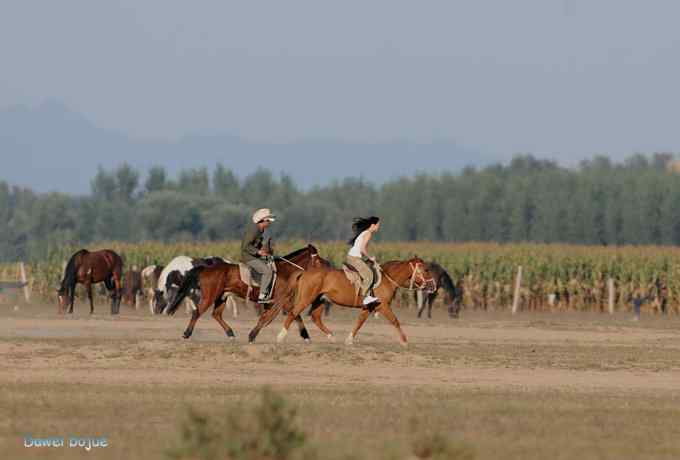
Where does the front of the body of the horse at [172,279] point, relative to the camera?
to the viewer's left

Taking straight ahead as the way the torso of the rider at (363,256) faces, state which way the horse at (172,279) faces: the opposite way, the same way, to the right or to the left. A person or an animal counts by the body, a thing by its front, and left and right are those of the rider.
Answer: the opposite way

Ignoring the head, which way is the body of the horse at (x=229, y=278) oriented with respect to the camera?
to the viewer's right

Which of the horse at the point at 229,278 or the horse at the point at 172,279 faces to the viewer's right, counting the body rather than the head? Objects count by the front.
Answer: the horse at the point at 229,278

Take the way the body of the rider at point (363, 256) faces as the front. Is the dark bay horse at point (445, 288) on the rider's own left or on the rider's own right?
on the rider's own left

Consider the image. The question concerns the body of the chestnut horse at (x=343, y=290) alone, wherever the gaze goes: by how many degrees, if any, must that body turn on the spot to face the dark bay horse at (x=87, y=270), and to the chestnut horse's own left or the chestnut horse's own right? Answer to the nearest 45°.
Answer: approximately 135° to the chestnut horse's own left

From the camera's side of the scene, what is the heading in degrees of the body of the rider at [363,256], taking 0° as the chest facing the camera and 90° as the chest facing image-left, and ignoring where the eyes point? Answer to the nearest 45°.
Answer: approximately 270°

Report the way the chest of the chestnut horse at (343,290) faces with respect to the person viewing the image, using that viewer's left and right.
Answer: facing to the right of the viewer

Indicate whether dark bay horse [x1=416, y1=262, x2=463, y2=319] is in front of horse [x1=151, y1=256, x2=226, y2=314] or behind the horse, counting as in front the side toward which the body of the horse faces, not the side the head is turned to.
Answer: behind

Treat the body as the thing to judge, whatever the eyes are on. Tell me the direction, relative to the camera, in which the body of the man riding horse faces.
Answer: to the viewer's right

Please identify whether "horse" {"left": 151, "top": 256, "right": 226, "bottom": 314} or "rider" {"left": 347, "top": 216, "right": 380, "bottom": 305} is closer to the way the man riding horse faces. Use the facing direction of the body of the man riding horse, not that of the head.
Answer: the rider

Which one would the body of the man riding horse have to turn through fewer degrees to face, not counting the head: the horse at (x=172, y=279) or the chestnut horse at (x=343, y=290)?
the chestnut horse
